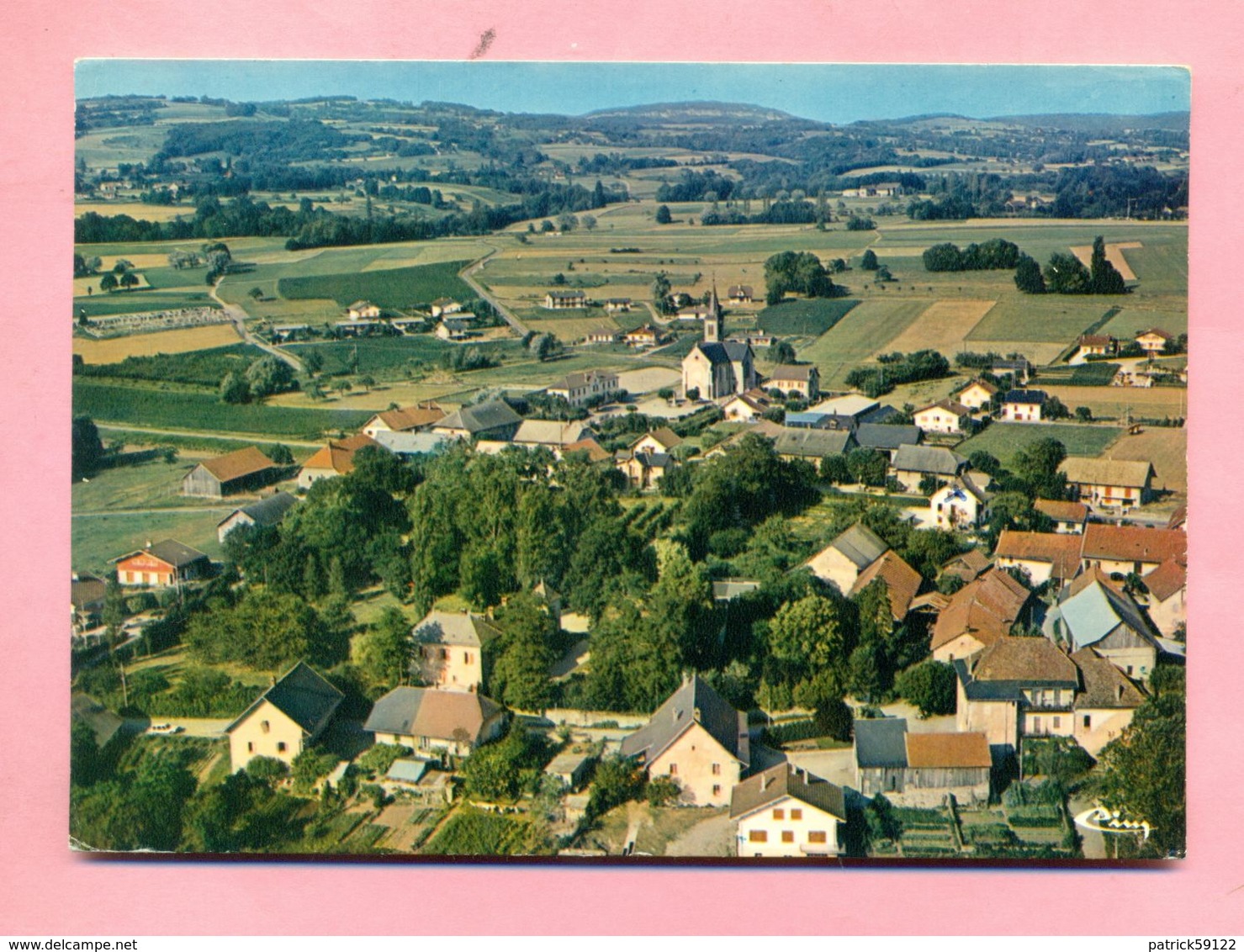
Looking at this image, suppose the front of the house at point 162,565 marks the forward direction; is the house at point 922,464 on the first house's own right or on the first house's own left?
on the first house's own left

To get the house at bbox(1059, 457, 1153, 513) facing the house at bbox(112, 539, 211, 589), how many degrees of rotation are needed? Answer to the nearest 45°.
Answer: approximately 45° to its right

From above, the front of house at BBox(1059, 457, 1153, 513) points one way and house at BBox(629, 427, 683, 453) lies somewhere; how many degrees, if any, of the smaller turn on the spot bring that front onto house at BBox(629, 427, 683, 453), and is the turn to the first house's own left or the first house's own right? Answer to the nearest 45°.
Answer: approximately 90° to the first house's own right

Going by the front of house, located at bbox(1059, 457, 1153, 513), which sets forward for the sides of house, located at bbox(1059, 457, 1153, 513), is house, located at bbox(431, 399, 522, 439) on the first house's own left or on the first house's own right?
on the first house's own right

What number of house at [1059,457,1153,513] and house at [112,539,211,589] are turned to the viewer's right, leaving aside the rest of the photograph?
0

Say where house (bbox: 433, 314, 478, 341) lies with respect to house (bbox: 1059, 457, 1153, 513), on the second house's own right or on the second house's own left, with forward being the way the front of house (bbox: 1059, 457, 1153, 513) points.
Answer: on the second house's own right

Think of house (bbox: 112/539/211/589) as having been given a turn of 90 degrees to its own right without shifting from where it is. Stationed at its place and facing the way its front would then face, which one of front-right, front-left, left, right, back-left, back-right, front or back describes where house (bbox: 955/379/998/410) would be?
back-right

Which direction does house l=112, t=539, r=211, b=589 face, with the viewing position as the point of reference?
facing the viewer and to the left of the viewer

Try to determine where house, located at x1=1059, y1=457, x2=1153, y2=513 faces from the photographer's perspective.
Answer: facing the viewer

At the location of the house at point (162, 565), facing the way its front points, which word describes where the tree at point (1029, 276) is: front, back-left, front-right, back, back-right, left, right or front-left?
back-left
